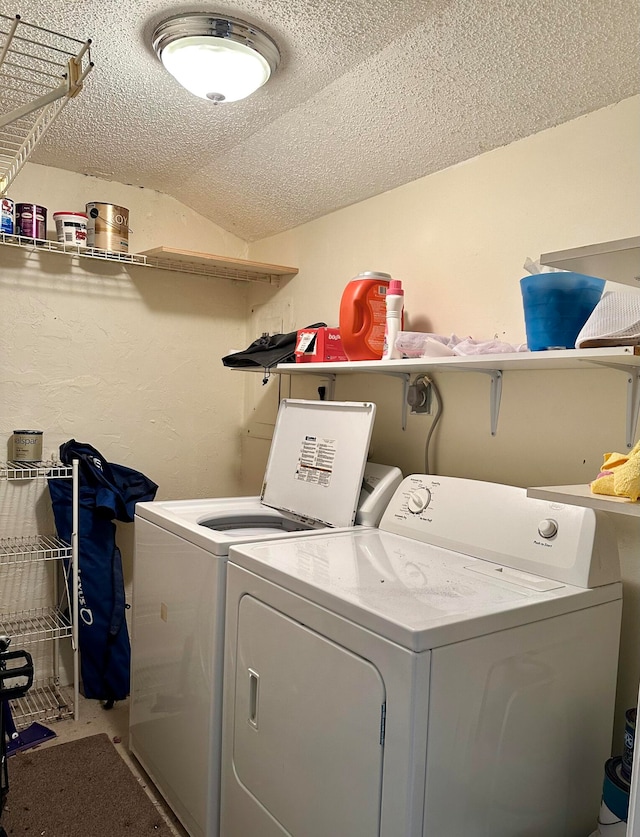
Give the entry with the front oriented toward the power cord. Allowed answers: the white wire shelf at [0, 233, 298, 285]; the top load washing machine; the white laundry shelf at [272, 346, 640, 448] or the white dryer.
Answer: the white wire shelf

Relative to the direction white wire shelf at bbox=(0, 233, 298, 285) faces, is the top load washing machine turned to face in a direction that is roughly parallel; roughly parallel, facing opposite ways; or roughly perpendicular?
roughly perpendicular

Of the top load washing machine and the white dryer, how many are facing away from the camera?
0

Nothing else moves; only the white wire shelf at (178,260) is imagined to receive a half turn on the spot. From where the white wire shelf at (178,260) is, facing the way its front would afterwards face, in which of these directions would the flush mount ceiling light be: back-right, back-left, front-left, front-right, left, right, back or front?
back-left

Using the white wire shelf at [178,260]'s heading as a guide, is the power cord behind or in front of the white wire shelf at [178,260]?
in front

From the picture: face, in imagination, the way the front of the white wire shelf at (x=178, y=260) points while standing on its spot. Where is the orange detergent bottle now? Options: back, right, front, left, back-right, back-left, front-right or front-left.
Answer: front

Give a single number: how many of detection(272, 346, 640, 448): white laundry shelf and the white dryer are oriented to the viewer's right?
0

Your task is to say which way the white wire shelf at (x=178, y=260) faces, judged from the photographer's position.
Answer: facing the viewer and to the right of the viewer

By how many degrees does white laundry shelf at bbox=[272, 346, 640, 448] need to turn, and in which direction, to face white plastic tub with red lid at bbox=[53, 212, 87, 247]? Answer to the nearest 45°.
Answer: approximately 45° to its right

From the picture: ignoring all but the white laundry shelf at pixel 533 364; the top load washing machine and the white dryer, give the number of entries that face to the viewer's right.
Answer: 0

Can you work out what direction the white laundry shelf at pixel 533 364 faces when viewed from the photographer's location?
facing the viewer and to the left of the viewer

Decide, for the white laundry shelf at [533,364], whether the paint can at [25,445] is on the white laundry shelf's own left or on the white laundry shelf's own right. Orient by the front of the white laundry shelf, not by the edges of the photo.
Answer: on the white laundry shelf's own right

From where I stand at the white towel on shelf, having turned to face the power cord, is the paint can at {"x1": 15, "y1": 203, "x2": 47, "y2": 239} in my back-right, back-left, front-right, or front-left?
front-left

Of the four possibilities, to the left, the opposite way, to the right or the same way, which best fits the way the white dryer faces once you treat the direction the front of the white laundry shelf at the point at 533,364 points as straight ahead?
the same way
